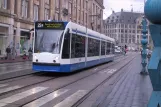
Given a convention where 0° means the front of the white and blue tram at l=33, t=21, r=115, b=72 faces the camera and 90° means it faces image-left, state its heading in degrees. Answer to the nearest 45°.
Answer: approximately 45°

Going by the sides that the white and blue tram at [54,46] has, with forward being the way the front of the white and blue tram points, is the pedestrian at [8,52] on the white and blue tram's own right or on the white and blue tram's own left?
on the white and blue tram's own right

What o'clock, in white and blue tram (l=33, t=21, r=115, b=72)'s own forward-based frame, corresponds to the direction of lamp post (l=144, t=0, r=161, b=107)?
The lamp post is roughly at 10 o'clock from the white and blue tram.
